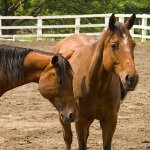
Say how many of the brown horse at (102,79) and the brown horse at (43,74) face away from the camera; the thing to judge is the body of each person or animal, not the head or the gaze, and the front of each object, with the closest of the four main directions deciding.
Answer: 0

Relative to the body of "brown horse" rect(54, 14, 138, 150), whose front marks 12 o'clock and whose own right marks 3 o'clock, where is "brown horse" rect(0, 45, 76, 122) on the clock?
"brown horse" rect(0, 45, 76, 122) is roughly at 3 o'clock from "brown horse" rect(54, 14, 138, 150).

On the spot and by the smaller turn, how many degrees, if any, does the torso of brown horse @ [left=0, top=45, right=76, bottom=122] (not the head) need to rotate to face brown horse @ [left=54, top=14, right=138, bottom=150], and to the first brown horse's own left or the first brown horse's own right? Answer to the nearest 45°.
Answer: approximately 45° to the first brown horse's own left

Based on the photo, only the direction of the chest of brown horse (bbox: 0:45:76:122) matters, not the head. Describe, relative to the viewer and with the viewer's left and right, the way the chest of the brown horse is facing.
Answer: facing to the right of the viewer

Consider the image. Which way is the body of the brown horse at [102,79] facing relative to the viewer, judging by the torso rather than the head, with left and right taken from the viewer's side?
facing the viewer and to the right of the viewer
